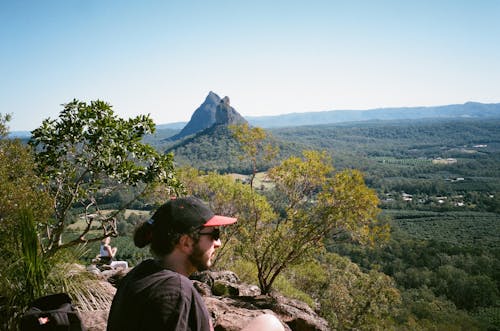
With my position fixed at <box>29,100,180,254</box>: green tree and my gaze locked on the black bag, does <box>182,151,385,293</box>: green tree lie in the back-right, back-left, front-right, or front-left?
back-left

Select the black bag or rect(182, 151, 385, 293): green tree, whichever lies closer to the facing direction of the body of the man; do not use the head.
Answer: the green tree

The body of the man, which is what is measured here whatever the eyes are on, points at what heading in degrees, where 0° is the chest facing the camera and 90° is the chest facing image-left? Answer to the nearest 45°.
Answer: approximately 270°

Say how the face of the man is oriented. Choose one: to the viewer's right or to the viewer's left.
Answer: to the viewer's right

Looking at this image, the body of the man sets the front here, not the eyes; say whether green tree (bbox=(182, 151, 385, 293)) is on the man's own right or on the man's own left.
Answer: on the man's own left

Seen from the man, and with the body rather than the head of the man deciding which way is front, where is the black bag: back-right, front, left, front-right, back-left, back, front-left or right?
back-left

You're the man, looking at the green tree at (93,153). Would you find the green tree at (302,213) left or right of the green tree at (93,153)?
right

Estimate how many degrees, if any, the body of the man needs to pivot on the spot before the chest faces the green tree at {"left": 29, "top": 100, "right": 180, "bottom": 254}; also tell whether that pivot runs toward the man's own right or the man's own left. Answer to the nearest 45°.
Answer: approximately 90° to the man's own left
